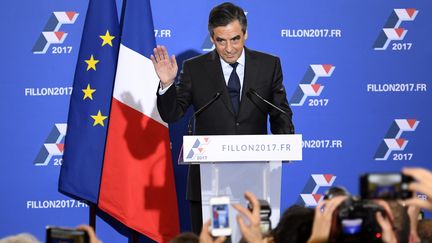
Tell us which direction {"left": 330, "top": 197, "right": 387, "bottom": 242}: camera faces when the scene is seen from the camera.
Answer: facing away from the viewer

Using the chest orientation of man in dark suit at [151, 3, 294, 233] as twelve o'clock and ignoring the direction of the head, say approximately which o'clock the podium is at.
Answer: The podium is roughly at 12 o'clock from the man in dark suit.

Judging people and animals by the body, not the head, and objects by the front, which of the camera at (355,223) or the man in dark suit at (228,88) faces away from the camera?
the camera

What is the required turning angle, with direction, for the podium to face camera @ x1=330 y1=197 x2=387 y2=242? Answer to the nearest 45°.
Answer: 0° — it already faces it

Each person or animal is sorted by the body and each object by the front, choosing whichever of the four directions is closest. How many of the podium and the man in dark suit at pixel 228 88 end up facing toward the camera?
2

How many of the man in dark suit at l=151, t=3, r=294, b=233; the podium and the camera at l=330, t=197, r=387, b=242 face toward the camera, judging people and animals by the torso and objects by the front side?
2

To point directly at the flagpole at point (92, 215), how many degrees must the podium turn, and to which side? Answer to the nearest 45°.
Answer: approximately 135° to its right

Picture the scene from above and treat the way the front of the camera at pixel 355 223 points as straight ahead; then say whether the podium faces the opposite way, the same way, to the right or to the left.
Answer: the opposite way

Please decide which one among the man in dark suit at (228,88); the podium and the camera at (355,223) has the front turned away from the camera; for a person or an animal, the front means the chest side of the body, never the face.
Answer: the camera

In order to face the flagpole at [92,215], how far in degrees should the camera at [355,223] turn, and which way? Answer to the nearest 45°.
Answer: approximately 45° to its left

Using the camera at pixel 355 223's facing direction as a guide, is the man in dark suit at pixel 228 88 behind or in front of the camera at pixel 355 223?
in front

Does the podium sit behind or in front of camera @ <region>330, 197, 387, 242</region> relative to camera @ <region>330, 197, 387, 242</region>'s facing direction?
in front

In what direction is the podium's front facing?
toward the camera

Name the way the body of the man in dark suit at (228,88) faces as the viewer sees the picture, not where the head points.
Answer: toward the camera

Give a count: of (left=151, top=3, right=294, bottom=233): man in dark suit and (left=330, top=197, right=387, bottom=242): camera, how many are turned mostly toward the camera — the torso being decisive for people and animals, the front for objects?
1
